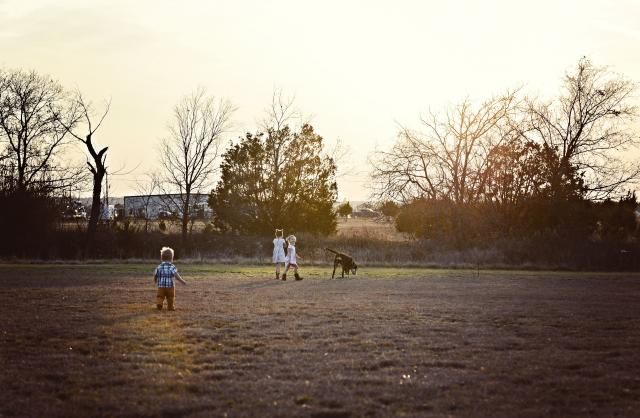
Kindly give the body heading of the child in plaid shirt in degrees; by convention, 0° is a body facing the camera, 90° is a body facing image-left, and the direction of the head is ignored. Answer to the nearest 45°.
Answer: approximately 180°
